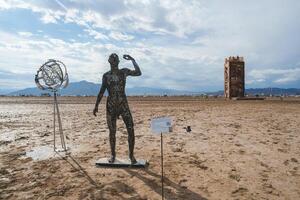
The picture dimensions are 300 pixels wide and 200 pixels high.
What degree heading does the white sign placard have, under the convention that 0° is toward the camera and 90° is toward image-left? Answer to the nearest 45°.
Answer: approximately 0°

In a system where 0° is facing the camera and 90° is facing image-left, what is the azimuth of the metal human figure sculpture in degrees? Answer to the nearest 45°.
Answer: approximately 0°
